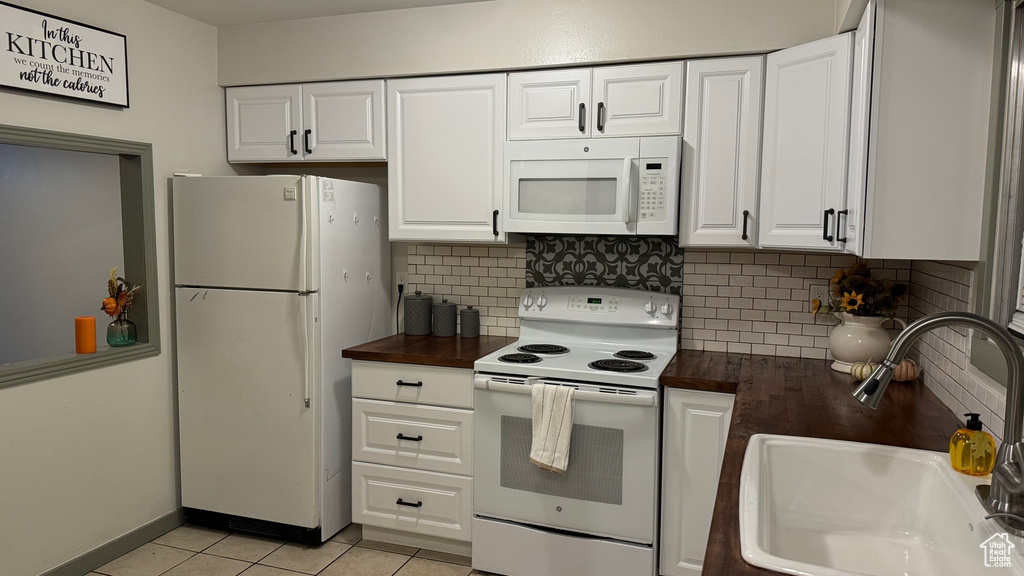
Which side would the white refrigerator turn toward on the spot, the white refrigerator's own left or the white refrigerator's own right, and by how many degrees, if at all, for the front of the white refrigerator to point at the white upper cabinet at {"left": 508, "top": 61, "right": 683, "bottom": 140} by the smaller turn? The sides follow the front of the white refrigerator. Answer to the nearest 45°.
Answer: approximately 90° to the white refrigerator's own left

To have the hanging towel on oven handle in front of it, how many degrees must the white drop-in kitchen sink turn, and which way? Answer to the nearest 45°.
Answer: approximately 45° to its right

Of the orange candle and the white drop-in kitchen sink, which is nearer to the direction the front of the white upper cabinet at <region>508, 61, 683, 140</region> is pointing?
the white drop-in kitchen sink

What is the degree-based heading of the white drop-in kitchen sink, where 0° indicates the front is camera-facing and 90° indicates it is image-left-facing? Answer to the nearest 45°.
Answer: approximately 90°

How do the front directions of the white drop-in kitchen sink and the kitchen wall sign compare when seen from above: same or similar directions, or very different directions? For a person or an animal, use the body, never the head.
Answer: very different directions

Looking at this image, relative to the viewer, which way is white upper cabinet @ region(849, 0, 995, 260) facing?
to the viewer's left

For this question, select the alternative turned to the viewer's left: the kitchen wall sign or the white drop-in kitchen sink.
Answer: the white drop-in kitchen sink

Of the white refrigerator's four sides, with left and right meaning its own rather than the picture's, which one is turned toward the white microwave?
left

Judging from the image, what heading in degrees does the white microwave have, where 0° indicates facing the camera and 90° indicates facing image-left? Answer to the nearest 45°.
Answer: approximately 0°
